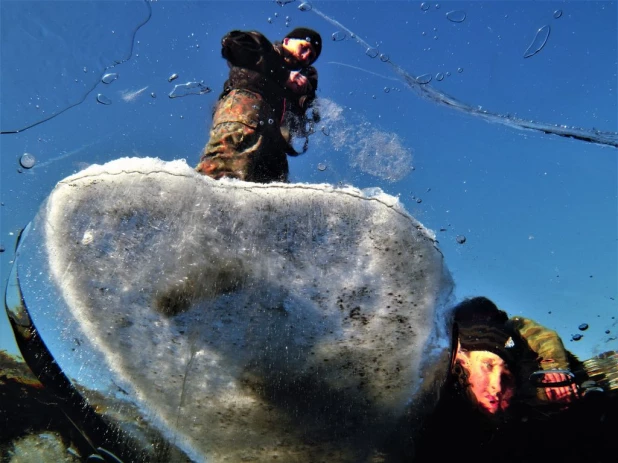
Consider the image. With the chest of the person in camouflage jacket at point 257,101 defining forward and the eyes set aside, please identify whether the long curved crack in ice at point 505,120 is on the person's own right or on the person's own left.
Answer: on the person's own left

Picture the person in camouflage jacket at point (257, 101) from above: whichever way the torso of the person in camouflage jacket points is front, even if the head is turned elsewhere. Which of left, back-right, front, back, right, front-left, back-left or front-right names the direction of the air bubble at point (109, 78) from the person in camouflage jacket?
back-right

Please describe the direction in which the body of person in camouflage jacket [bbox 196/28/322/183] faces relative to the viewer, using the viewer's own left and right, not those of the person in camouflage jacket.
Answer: facing the viewer and to the right of the viewer
